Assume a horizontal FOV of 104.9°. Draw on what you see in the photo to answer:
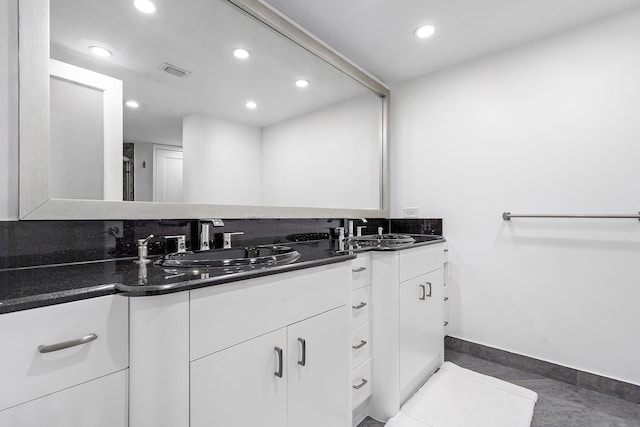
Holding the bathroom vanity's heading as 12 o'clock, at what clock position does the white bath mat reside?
The white bath mat is roughly at 10 o'clock from the bathroom vanity.

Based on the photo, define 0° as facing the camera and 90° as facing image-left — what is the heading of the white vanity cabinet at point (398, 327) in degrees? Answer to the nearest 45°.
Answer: approximately 315°

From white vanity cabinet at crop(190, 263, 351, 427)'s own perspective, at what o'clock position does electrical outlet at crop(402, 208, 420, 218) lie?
The electrical outlet is roughly at 9 o'clock from the white vanity cabinet.

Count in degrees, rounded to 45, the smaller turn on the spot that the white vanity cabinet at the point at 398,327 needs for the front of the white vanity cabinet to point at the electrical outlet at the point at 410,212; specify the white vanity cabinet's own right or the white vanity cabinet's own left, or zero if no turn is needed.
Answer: approximately 135° to the white vanity cabinet's own left

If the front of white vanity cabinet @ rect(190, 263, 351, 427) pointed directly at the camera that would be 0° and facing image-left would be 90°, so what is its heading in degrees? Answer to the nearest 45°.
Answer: approximately 315°

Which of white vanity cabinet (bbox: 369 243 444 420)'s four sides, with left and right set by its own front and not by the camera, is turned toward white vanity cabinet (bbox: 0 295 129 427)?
right
